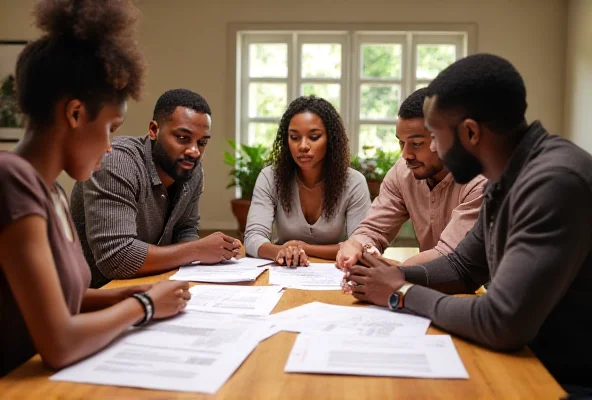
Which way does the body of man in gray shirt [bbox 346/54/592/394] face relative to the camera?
to the viewer's left

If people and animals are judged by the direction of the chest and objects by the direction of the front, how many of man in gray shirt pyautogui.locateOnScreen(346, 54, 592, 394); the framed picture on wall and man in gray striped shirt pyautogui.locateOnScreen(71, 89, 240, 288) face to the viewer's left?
1

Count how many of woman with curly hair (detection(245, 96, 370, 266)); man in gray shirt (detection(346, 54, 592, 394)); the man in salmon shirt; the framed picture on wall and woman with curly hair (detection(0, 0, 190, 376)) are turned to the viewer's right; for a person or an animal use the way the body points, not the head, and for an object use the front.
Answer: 1

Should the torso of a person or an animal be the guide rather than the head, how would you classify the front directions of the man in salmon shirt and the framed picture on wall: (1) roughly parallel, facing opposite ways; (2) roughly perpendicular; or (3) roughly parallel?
roughly perpendicular

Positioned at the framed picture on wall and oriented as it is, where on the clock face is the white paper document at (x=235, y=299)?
The white paper document is roughly at 12 o'clock from the framed picture on wall.

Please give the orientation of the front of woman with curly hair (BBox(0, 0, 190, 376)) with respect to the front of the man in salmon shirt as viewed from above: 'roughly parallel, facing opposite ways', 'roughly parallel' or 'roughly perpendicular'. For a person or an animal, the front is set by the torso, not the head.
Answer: roughly parallel, facing opposite ways

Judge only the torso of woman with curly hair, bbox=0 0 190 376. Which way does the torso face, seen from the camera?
to the viewer's right

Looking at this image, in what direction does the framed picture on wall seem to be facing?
toward the camera

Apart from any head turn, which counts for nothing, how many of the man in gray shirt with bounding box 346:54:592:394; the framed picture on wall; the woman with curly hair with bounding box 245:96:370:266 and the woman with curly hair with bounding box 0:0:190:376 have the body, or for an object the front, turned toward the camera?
2

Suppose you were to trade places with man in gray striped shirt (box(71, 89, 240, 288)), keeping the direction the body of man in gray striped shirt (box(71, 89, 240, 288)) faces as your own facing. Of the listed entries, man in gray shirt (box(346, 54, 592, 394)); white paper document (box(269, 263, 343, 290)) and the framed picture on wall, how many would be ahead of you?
2

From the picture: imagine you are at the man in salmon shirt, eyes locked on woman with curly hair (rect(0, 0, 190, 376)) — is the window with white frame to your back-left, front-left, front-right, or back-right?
back-right

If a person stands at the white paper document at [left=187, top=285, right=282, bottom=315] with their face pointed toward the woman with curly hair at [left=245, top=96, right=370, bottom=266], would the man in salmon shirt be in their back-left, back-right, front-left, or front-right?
front-right

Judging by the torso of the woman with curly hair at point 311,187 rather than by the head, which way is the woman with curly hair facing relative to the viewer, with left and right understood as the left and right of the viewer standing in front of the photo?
facing the viewer

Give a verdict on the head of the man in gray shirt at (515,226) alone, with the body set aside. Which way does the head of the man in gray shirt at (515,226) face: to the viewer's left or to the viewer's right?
to the viewer's left

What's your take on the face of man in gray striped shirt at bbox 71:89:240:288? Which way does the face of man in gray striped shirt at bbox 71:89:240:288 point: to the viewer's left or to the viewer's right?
to the viewer's right

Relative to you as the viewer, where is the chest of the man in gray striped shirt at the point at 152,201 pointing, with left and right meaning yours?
facing the viewer and to the right of the viewer
